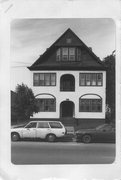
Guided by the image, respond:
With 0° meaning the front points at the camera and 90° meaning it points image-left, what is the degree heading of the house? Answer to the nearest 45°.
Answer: approximately 0°

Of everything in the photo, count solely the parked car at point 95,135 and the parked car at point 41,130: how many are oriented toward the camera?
0

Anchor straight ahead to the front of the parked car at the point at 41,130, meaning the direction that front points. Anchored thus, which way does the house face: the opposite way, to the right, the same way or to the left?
to the left

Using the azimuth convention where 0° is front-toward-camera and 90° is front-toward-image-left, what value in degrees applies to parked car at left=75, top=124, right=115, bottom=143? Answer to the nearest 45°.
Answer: approximately 90°

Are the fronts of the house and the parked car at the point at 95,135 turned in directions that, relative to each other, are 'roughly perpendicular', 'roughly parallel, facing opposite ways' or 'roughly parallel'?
roughly perpendicular

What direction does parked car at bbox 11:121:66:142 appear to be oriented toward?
to the viewer's left
